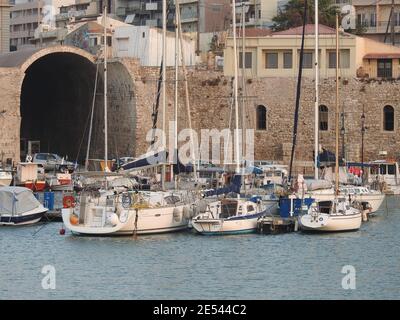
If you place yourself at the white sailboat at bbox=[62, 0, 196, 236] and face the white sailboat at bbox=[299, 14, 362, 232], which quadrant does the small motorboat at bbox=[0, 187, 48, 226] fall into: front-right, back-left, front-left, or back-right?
back-left

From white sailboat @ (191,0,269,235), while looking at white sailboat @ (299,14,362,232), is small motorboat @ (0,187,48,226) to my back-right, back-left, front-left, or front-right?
back-left

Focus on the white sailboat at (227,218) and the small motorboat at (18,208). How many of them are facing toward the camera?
0

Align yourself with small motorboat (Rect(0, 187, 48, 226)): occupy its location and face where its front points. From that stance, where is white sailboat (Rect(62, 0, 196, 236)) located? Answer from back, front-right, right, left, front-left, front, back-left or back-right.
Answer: front-right

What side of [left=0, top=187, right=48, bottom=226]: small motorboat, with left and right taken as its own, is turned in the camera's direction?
right
